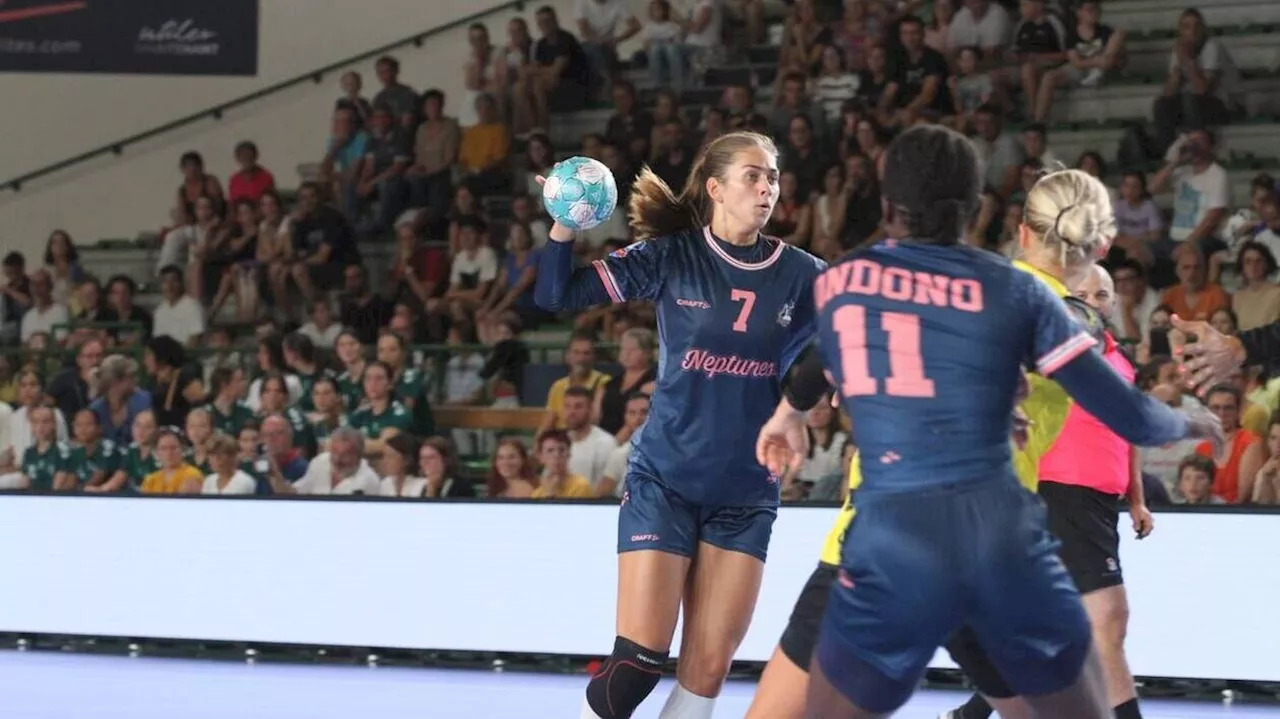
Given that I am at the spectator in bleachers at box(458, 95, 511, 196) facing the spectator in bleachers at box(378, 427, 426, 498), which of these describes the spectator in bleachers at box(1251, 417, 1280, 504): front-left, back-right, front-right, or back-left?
front-left

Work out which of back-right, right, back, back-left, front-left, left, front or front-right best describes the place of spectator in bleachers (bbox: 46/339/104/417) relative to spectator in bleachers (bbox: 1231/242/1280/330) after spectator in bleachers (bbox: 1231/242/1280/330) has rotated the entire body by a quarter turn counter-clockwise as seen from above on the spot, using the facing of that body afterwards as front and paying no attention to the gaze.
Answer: back-right

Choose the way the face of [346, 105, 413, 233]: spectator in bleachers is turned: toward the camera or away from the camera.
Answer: toward the camera

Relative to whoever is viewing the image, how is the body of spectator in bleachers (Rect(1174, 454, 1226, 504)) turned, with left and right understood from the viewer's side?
facing the viewer

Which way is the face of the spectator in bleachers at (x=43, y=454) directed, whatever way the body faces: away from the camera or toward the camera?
toward the camera

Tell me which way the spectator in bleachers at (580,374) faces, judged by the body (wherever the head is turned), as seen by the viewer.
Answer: toward the camera

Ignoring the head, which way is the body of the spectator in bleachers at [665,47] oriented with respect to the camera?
toward the camera

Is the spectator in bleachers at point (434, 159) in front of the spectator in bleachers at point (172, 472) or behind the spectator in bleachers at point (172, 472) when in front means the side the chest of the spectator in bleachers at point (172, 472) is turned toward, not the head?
behind

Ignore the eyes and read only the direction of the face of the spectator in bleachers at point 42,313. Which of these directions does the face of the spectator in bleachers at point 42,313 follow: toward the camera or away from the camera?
toward the camera

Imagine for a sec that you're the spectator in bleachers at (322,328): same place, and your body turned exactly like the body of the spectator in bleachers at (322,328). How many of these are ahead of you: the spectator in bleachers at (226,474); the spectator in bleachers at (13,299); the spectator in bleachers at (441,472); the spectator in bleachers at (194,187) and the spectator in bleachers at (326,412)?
3

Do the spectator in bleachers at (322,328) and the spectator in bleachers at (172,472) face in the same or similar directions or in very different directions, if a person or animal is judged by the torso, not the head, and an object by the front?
same or similar directions

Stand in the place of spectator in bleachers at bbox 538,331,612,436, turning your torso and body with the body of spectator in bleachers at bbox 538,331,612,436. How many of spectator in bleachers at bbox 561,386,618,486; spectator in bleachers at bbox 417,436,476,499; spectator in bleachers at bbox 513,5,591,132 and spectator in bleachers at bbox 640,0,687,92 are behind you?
2

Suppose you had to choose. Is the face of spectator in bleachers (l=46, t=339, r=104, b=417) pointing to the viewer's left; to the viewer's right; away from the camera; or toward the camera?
toward the camera

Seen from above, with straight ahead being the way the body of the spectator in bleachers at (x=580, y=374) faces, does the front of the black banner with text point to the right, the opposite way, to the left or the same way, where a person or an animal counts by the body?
the same way

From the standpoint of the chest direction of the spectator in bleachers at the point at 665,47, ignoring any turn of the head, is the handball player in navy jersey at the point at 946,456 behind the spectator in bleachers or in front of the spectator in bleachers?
in front
